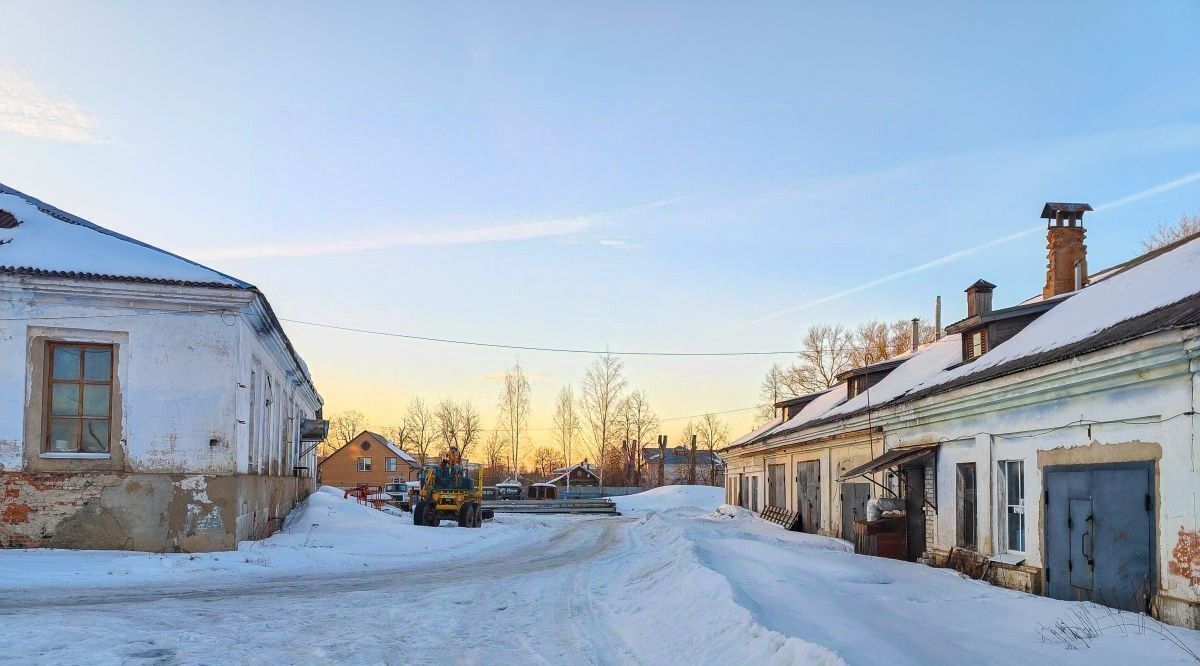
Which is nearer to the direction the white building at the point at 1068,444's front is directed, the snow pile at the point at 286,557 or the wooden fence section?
the snow pile

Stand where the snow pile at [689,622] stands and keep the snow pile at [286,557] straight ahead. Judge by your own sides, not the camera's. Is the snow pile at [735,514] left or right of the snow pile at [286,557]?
right

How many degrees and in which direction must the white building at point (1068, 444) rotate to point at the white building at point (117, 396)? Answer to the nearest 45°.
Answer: approximately 45° to its right

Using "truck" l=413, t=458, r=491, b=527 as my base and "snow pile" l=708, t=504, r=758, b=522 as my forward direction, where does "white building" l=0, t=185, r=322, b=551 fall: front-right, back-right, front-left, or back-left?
back-right

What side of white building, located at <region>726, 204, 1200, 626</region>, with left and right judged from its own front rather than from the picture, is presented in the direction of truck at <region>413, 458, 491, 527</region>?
right

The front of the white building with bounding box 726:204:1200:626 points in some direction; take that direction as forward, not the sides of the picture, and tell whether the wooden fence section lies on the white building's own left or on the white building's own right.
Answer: on the white building's own right

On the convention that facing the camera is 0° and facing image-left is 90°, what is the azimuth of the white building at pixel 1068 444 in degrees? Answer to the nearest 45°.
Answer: approximately 45°

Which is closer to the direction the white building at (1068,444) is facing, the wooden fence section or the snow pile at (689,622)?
the snow pile

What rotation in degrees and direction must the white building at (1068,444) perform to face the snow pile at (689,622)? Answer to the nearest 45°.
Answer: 0° — it already faces it
